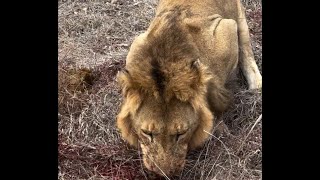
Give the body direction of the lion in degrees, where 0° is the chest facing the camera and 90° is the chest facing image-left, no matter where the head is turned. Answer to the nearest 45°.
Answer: approximately 0°
